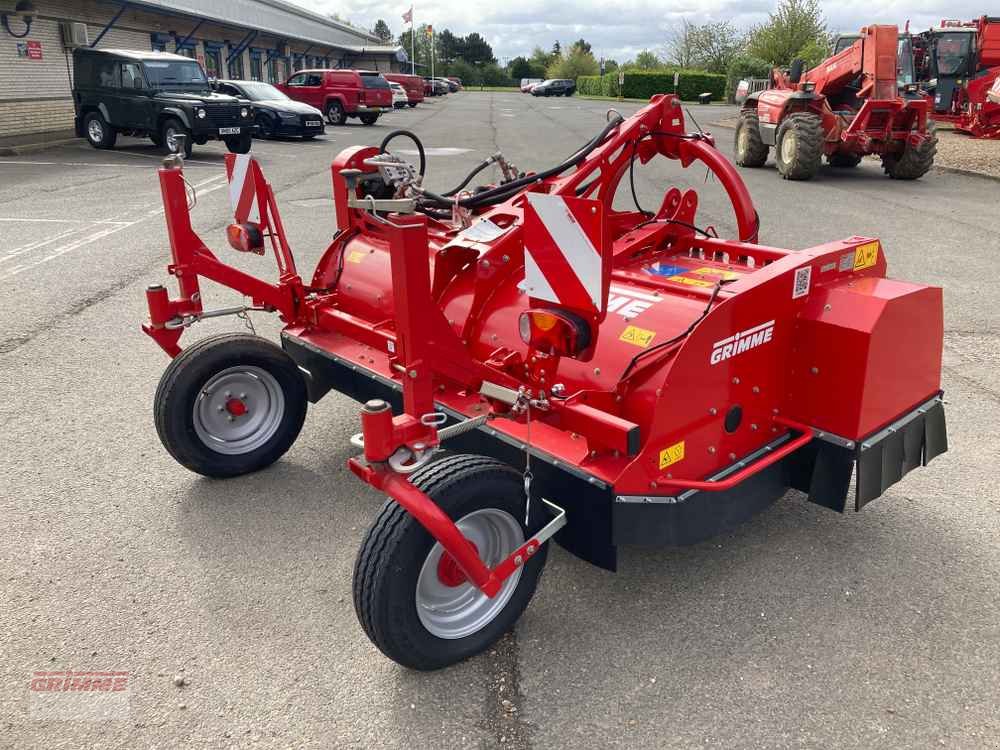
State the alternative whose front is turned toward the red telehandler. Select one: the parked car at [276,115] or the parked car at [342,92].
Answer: the parked car at [276,115]

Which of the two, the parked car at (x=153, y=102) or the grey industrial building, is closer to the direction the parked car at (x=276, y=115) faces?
the parked car

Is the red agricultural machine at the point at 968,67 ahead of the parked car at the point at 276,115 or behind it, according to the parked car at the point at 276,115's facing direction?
ahead

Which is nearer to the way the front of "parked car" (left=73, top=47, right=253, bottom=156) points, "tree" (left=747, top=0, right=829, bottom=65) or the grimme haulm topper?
the grimme haulm topper

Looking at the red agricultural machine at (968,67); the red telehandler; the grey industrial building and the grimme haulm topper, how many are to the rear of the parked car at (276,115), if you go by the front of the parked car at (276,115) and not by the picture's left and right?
1

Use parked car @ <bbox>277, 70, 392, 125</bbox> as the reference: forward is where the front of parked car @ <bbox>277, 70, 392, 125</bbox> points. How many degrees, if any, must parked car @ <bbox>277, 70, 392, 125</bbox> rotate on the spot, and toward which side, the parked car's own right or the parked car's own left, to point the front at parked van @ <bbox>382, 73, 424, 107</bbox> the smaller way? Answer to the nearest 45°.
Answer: approximately 45° to the parked car's own right

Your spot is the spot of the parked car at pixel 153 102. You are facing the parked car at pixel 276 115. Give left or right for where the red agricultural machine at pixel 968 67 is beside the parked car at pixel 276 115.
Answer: right

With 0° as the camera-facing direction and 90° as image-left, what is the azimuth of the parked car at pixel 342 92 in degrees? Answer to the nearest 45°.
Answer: approximately 135°

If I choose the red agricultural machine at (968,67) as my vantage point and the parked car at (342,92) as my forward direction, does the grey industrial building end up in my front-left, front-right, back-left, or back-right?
front-left

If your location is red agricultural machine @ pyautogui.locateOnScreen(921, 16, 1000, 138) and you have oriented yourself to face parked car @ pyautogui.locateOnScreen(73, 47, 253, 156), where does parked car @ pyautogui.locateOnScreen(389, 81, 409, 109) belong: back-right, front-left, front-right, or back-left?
front-right

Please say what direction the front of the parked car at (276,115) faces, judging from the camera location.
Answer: facing the viewer and to the right of the viewer
